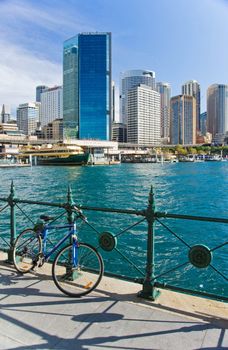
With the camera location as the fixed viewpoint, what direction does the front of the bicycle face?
facing the viewer and to the right of the viewer
